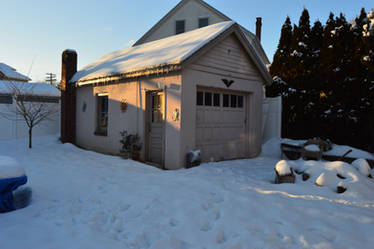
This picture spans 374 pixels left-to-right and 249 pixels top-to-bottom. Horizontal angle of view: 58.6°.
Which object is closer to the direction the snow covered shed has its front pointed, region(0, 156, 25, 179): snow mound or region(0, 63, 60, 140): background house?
the snow mound

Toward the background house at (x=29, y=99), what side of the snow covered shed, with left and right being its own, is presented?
back

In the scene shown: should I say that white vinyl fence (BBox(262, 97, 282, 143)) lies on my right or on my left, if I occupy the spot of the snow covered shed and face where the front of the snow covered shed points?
on my left

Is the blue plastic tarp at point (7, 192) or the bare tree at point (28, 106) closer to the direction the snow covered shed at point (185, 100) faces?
the blue plastic tarp

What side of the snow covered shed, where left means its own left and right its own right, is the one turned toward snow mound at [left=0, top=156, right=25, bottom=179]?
right

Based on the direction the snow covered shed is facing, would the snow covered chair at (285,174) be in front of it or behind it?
in front

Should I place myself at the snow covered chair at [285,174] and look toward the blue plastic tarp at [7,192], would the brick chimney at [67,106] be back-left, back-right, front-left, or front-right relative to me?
front-right

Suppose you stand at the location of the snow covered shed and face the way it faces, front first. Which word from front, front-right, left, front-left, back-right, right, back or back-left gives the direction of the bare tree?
back

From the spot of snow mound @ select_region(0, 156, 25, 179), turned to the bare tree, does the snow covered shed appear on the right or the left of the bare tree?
right

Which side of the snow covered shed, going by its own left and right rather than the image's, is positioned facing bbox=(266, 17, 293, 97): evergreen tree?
left

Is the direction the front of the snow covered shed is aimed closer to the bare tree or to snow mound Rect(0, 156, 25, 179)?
the snow mound

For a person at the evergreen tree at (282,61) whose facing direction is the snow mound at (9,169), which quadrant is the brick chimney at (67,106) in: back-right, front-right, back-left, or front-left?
front-right

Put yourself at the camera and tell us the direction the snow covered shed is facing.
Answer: facing the viewer and to the right of the viewer

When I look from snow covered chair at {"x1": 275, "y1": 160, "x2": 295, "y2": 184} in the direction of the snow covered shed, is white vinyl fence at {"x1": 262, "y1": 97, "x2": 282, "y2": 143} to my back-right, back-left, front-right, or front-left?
front-right
